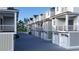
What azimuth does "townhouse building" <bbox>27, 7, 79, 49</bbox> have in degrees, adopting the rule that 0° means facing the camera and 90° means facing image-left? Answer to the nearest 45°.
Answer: approximately 45°

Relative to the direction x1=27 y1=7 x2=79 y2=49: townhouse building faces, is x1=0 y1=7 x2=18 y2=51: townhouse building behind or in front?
in front
